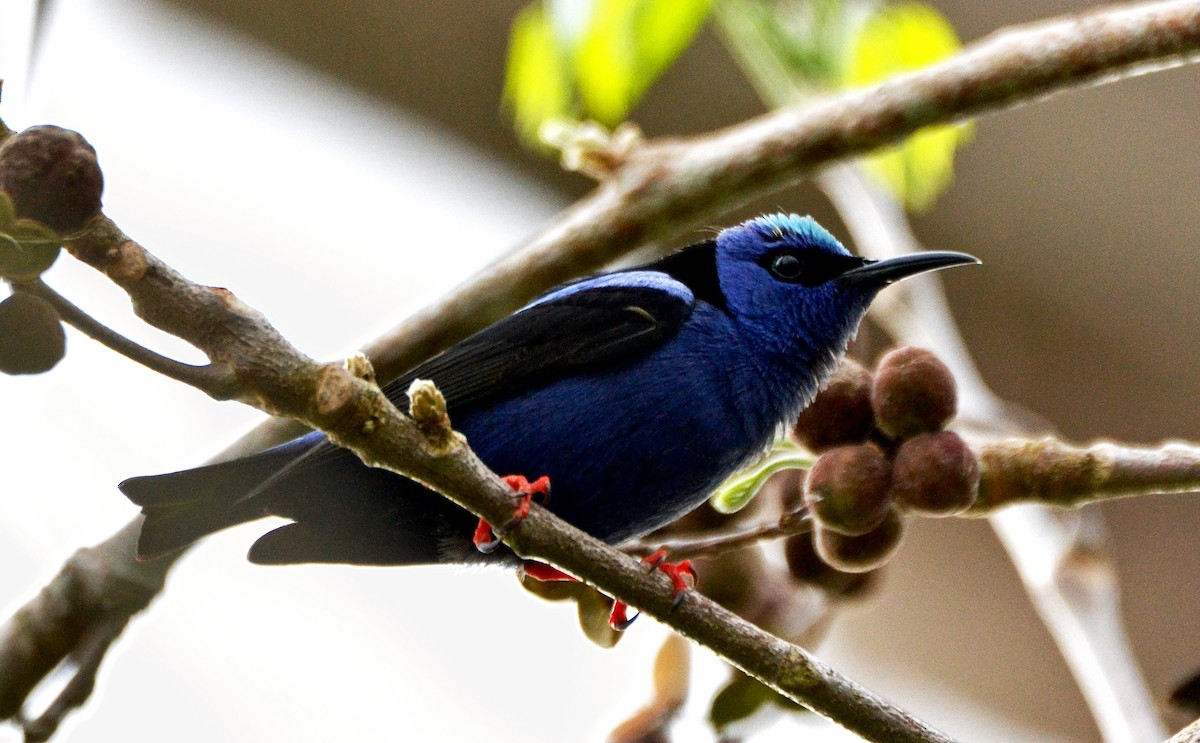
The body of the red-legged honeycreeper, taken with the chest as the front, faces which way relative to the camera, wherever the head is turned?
to the viewer's right

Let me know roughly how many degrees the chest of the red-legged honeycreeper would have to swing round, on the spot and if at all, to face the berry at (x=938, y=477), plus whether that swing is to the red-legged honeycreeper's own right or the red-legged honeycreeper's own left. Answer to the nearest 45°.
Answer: approximately 45° to the red-legged honeycreeper's own right

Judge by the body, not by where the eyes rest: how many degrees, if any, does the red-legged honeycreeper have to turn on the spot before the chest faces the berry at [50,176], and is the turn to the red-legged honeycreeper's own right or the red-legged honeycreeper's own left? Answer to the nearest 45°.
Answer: approximately 135° to the red-legged honeycreeper's own right

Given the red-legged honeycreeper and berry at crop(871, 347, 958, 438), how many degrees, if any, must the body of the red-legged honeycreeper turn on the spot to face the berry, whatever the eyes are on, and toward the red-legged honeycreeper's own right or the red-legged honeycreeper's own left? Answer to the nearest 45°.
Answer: approximately 45° to the red-legged honeycreeper's own right

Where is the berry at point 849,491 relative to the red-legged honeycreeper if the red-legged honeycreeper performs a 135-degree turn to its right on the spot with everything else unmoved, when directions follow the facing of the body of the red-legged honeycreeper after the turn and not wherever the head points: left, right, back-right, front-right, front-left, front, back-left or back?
left

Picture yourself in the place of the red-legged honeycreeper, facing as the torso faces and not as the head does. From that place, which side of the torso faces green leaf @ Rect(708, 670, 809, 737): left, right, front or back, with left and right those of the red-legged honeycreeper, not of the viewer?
front

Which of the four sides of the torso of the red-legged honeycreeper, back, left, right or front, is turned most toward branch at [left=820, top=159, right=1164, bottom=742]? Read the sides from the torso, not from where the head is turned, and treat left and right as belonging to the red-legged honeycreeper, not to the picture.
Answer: front

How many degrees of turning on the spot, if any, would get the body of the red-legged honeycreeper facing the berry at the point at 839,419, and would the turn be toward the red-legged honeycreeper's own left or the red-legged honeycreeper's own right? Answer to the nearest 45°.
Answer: approximately 45° to the red-legged honeycreeper's own right
